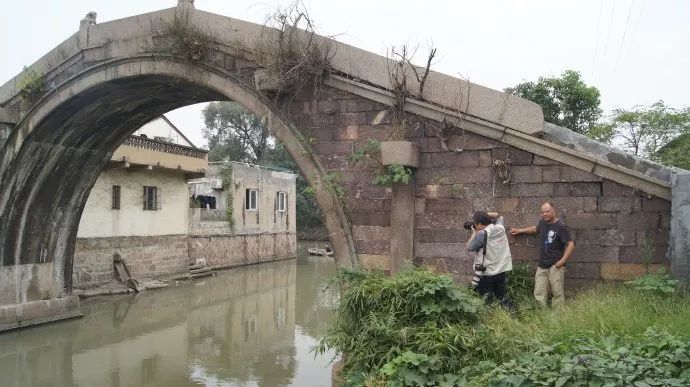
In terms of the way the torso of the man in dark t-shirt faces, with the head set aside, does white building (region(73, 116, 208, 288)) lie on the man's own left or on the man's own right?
on the man's own right

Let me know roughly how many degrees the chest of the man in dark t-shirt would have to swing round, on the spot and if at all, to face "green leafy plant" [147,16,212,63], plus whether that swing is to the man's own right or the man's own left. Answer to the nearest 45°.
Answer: approximately 45° to the man's own right

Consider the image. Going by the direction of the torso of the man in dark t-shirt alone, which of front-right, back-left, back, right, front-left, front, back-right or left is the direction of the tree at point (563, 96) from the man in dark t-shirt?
back-right

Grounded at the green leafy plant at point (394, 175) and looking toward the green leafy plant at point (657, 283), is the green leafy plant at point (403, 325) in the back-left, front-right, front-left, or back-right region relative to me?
front-right

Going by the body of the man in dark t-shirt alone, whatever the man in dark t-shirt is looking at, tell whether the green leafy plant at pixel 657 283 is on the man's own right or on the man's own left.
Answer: on the man's own left

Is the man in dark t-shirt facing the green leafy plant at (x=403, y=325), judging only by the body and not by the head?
yes

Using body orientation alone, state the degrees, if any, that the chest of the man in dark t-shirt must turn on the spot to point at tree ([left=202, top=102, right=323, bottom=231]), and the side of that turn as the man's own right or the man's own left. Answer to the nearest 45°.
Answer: approximately 90° to the man's own right

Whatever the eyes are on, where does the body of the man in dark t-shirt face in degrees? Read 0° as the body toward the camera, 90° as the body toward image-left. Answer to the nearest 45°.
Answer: approximately 45°

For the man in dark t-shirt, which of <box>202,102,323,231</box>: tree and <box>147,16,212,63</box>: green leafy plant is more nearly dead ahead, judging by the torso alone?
the green leafy plant
